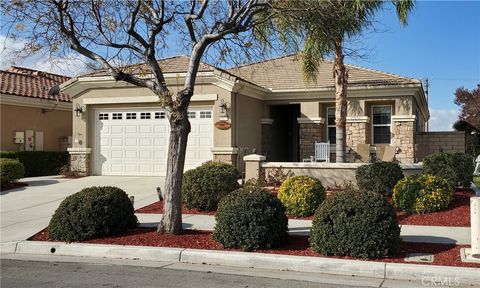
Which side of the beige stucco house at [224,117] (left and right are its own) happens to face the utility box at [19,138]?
right

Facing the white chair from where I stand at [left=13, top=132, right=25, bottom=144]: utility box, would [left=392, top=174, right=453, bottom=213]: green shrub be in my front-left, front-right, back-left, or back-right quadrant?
front-right

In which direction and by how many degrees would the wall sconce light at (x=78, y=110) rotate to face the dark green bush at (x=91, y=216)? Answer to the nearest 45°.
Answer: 0° — it already faces it

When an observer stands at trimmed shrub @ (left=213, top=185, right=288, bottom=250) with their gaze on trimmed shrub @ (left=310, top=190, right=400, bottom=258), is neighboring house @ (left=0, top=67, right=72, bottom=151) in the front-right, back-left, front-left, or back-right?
back-left

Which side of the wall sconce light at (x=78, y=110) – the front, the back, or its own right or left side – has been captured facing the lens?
front

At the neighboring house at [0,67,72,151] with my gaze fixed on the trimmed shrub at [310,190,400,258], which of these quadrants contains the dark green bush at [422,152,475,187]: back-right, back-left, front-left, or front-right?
front-left

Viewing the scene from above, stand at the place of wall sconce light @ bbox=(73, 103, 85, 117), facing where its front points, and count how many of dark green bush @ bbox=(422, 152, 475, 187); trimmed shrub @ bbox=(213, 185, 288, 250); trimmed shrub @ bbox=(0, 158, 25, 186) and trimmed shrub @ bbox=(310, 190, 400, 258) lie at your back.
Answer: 0

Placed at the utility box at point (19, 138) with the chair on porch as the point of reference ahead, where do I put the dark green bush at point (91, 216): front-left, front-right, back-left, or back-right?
front-right

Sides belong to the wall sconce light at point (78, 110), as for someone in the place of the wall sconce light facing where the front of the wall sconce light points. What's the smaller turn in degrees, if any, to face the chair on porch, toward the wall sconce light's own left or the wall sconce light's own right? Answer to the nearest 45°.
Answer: approximately 90° to the wall sconce light's own left

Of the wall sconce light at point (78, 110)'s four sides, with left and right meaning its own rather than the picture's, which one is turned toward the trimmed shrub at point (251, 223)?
front

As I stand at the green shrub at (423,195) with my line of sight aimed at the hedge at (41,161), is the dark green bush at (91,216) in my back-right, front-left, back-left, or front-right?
front-left

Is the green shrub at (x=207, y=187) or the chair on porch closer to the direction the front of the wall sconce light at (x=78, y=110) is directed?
the green shrub

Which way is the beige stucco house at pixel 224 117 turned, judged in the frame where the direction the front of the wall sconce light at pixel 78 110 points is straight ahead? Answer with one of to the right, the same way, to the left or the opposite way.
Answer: the same way

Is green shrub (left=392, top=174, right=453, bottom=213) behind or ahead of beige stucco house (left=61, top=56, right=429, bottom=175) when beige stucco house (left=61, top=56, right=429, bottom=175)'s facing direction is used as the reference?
ahead

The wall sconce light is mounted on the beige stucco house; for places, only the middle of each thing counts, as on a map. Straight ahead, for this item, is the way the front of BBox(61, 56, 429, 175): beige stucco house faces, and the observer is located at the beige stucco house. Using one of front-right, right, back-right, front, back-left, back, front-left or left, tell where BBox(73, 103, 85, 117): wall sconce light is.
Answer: right
